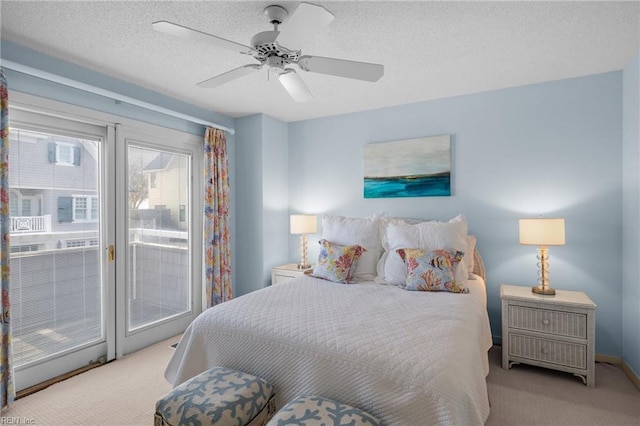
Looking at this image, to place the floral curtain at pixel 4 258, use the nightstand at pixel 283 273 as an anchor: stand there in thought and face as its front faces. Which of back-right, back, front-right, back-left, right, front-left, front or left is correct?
front

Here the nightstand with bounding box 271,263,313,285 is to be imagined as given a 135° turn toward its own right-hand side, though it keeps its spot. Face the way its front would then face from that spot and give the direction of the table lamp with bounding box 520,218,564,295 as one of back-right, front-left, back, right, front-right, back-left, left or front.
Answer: back-right

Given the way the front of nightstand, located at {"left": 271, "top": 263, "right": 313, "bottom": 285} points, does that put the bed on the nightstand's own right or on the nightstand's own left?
on the nightstand's own left

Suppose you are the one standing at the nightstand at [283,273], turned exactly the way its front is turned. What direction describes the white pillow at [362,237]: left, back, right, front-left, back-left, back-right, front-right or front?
left

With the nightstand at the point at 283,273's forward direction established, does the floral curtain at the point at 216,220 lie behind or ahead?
ahead

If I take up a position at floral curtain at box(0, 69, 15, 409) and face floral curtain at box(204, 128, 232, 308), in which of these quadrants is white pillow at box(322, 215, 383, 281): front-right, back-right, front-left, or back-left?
front-right

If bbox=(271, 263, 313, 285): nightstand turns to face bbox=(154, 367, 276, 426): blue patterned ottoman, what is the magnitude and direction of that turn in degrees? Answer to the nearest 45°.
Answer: approximately 45° to its left

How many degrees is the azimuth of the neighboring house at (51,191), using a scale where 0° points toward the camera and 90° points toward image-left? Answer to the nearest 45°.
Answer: approximately 315°

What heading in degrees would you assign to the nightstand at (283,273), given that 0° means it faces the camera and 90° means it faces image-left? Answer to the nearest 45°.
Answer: approximately 45°

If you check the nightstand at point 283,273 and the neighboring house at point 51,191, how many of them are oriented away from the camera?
0

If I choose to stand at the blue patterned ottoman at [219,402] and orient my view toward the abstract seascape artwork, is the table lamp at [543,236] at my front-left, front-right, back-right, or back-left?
front-right

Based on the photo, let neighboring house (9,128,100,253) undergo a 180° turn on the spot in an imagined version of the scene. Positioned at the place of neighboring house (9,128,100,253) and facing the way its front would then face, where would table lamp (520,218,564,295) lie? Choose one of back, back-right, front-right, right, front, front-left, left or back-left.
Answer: back

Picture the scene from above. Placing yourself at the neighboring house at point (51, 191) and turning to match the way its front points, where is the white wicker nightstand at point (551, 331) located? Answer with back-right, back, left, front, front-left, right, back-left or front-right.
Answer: front
